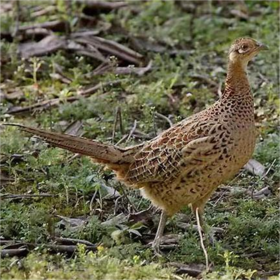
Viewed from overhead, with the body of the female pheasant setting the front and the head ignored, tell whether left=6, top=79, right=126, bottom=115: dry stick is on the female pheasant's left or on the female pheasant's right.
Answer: on the female pheasant's left

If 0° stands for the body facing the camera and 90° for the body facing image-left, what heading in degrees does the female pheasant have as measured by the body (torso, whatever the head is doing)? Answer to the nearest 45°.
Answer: approximately 270°
